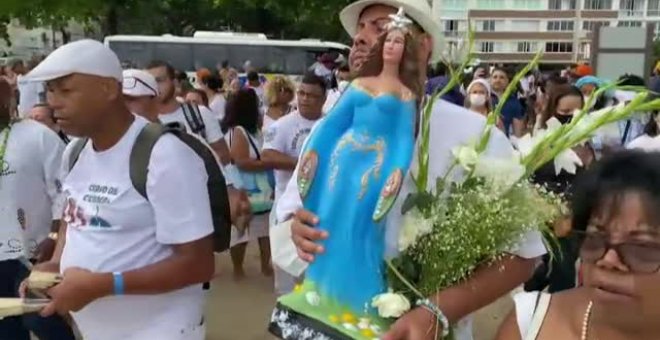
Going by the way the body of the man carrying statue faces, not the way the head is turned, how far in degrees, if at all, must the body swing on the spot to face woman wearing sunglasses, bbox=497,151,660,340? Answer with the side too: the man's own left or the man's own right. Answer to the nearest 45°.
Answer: approximately 90° to the man's own left

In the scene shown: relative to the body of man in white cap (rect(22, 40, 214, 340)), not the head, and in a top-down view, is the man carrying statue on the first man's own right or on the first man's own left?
on the first man's own left

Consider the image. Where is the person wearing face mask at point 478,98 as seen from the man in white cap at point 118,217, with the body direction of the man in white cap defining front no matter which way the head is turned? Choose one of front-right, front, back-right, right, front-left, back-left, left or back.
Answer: back

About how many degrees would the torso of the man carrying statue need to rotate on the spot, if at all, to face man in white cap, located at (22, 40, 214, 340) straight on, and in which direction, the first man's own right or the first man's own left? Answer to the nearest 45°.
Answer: approximately 90° to the first man's own right

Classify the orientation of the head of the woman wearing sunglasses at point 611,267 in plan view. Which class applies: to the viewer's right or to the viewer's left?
to the viewer's left

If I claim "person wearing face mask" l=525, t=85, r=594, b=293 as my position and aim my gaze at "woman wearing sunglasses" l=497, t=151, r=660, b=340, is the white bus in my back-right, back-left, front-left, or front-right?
back-right
